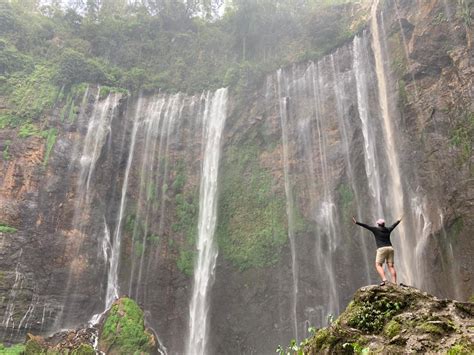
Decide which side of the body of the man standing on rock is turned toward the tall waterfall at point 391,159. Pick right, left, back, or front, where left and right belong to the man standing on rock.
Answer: front

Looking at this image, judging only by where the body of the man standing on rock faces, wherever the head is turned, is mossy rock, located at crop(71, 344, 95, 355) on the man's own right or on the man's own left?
on the man's own left

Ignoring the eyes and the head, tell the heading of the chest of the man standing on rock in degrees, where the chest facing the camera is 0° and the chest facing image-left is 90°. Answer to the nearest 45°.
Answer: approximately 180°

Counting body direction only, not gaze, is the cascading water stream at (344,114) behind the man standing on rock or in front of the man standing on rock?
in front

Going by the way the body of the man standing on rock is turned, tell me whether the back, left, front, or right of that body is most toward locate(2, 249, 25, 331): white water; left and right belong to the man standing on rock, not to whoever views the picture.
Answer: left

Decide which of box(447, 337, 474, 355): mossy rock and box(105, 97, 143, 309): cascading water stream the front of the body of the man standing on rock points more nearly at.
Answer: the cascading water stream

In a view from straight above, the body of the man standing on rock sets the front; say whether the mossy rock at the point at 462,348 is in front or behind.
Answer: behind

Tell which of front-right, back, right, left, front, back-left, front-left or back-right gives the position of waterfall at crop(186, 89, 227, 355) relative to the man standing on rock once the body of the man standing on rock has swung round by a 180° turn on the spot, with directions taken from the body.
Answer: back-right

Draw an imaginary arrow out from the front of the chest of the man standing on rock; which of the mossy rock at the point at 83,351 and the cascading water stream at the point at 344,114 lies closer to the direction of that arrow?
the cascading water stream
